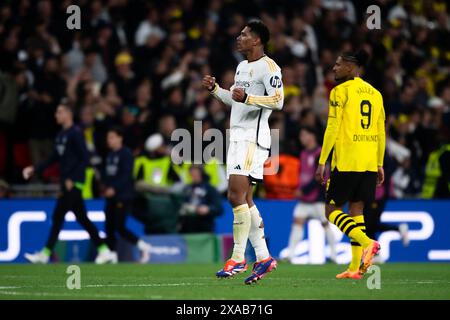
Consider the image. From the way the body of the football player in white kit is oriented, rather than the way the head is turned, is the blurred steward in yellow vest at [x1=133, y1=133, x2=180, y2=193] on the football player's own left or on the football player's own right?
on the football player's own right

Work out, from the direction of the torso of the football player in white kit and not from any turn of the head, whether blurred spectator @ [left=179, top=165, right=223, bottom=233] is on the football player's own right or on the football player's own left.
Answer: on the football player's own right

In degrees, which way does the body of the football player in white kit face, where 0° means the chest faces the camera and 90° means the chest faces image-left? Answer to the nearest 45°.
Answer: approximately 45°

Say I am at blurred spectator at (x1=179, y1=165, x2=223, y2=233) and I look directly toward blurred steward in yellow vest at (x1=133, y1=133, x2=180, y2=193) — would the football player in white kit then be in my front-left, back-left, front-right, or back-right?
back-left
